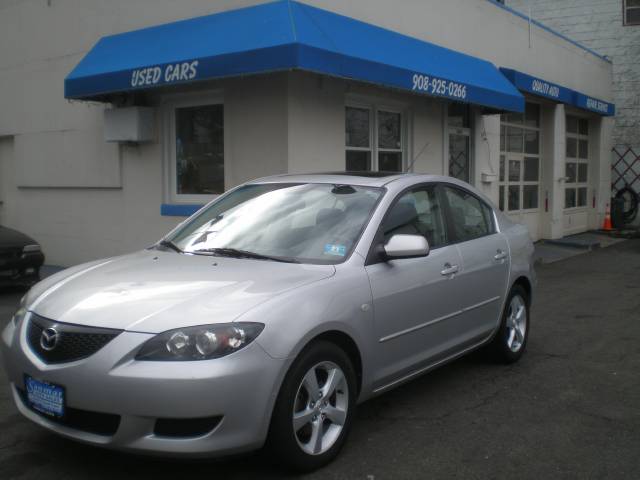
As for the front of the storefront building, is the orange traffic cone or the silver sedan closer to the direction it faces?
the silver sedan

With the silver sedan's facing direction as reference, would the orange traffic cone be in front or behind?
behind

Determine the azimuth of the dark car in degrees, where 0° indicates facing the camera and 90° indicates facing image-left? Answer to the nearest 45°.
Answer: approximately 315°

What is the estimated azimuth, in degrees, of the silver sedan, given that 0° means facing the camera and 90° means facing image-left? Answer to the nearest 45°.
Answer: approximately 45°

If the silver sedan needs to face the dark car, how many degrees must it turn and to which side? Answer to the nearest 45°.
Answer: approximately 90° to its right

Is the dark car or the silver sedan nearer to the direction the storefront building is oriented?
the silver sedan
